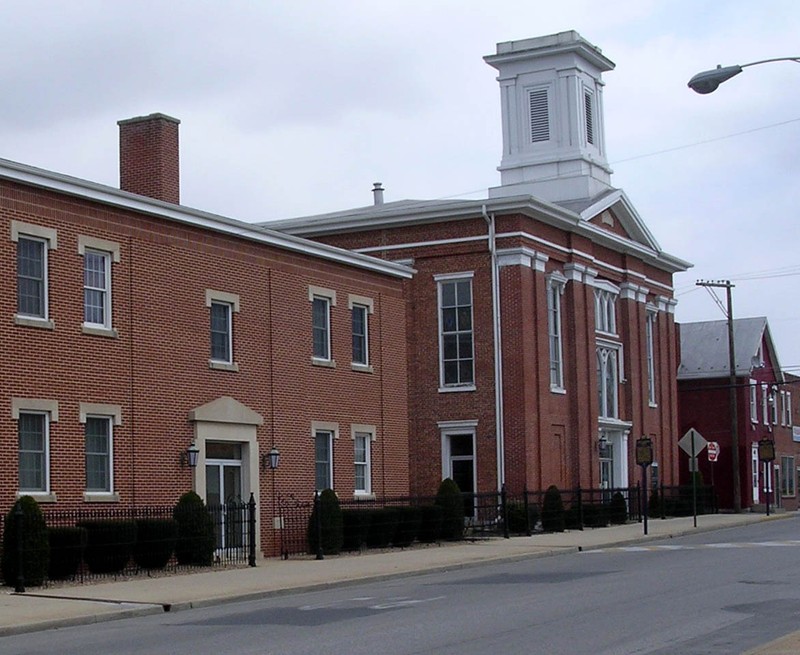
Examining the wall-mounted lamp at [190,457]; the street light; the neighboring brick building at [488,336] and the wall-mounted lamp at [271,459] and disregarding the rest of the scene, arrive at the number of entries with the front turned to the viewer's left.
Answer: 1

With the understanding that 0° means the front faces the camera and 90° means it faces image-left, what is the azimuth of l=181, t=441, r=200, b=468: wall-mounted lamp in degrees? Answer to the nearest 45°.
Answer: approximately 315°

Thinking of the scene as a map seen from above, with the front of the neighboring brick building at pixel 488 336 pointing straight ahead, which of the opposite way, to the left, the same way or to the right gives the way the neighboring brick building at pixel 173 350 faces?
the same way

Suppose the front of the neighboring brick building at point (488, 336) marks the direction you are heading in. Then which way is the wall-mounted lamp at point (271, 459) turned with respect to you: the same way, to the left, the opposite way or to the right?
the same way

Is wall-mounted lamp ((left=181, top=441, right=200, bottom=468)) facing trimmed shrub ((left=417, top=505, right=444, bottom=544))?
no

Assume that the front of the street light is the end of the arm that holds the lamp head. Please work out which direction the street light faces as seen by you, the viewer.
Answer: facing to the left of the viewer

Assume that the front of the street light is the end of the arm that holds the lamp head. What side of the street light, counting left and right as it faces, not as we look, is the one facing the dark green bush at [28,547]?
front

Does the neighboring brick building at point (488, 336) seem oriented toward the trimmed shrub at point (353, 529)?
no

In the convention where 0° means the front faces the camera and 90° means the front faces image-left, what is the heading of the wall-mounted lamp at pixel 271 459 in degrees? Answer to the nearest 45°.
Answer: approximately 315°

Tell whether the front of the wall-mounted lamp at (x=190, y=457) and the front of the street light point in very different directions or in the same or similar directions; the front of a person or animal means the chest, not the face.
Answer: very different directions

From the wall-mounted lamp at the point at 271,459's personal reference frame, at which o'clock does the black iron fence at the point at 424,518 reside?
The black iron fence is roughly at 9 o'clock from the wall-mounted lamp.

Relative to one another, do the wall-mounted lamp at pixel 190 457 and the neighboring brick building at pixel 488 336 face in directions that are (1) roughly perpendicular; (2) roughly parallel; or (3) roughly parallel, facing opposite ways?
roughly parallel

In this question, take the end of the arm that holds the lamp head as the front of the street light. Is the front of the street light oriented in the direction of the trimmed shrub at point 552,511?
no

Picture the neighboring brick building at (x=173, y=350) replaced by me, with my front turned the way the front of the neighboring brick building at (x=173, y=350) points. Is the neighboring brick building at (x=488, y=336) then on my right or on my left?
on my left
